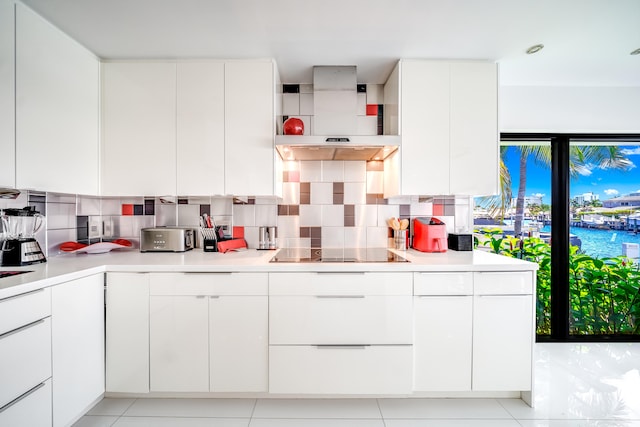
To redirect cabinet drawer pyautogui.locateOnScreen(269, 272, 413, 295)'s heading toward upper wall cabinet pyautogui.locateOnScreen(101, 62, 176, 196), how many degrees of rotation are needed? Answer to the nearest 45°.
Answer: approximately 90° to its right

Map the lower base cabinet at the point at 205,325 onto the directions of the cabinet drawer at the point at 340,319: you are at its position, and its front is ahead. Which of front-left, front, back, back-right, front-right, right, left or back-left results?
right

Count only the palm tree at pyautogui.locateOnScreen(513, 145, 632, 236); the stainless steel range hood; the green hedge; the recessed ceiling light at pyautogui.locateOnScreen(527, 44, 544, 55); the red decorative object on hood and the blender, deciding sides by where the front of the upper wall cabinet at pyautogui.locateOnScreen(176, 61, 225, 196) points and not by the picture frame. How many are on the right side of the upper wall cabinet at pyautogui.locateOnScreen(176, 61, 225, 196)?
1

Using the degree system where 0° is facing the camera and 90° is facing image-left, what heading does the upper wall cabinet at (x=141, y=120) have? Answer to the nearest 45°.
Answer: approximately 0°

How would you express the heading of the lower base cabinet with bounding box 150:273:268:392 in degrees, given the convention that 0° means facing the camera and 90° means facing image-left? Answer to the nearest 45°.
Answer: approximately 0°

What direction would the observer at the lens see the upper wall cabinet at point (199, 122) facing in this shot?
facing the viewer

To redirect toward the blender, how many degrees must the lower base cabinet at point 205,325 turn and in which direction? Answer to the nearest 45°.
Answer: approximately 90° to its right

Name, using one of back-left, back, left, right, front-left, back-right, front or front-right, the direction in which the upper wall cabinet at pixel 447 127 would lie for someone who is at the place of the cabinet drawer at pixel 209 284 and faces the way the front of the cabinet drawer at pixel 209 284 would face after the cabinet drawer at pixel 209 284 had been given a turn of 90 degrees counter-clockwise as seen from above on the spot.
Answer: front

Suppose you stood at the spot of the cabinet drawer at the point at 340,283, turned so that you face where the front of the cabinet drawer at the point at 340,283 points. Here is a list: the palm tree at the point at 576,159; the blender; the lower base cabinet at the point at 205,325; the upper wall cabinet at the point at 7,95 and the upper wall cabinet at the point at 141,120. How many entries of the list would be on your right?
4

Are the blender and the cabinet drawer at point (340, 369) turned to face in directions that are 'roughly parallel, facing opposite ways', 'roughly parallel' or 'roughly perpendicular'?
roughly perpendicular

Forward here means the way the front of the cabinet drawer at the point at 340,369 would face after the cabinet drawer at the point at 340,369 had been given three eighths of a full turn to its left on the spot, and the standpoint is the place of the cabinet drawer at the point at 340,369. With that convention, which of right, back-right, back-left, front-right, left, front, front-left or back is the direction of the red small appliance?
front

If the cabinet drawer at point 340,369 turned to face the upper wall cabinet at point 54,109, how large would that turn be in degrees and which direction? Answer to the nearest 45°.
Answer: approximately 90° to its right

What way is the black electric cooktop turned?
toward the camera

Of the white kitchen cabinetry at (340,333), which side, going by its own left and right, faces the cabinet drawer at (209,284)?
right

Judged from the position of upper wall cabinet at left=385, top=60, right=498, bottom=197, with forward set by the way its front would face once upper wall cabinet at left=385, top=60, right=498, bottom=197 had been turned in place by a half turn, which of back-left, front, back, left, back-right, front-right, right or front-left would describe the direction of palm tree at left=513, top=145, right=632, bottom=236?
front-right

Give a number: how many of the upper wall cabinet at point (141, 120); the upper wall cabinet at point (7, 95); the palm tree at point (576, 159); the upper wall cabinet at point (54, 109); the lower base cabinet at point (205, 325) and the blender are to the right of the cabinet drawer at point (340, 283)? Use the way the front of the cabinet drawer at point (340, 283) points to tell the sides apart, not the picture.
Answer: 5
